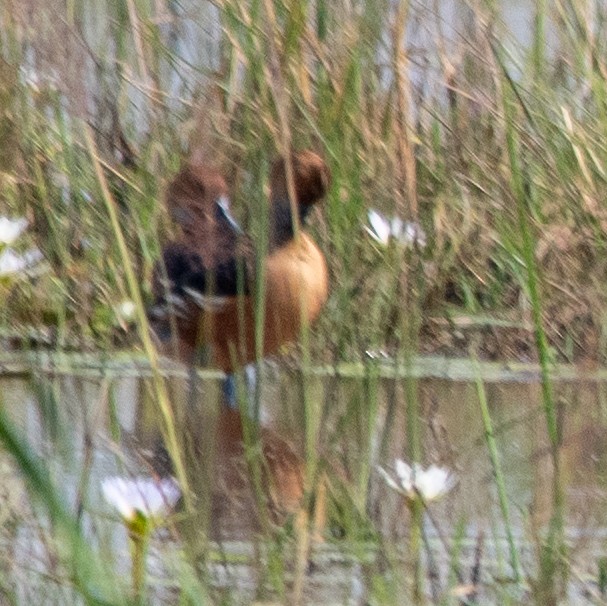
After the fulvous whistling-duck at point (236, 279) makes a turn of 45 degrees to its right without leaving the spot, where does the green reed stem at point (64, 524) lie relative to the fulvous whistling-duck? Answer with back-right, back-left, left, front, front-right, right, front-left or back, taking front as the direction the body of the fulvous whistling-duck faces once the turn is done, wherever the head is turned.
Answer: front-right

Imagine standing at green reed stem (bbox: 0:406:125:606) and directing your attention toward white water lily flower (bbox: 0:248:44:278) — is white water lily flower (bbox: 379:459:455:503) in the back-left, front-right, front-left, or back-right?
front-right
